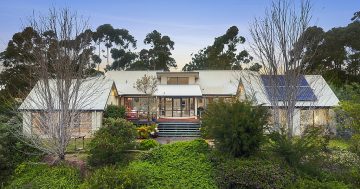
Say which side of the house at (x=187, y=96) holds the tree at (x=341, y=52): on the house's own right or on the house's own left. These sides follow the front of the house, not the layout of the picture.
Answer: on the house's own left

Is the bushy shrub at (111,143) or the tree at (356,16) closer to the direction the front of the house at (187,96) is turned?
the bushy shrub

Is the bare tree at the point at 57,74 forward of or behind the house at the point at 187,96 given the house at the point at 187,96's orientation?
forward

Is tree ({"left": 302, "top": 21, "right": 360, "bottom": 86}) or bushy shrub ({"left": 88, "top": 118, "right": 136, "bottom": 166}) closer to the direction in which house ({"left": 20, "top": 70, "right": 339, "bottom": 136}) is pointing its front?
the bushy shrub

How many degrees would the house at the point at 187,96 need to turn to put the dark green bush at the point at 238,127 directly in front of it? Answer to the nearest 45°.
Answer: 0° — it already faces it

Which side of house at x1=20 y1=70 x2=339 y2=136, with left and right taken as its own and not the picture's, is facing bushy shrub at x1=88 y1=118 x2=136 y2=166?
front

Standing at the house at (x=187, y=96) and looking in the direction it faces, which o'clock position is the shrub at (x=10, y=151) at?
The shrub is roughly at 1 o'clock from the house.

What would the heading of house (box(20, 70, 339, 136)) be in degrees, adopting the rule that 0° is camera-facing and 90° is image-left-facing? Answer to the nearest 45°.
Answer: approximately 0°
